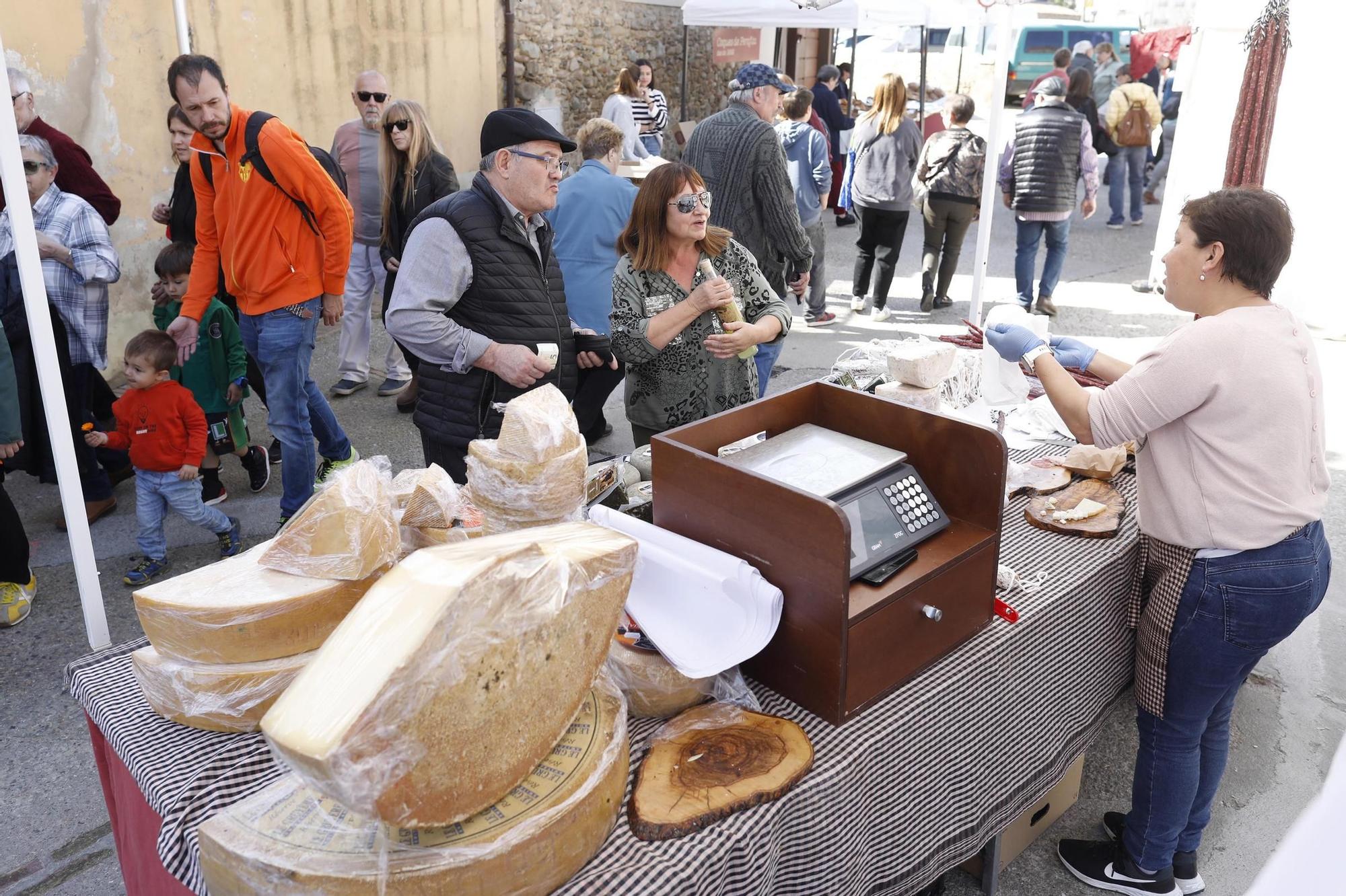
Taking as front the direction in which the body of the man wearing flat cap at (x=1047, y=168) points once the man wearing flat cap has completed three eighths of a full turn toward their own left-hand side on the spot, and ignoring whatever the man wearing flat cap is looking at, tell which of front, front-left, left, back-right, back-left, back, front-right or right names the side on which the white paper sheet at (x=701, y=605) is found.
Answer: front-left

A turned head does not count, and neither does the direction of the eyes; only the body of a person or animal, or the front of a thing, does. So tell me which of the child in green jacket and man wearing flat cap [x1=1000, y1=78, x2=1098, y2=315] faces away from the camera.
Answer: the man wearing flat cap

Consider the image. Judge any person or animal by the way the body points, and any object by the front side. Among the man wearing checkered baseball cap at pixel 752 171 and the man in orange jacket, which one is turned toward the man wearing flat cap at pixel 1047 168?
the man wearing checkered baseball cap at pixel 752 171

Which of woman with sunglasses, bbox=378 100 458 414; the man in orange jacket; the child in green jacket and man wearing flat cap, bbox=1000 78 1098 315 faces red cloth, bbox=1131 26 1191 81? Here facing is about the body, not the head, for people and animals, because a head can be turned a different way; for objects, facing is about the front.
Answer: the man wearing flat cap

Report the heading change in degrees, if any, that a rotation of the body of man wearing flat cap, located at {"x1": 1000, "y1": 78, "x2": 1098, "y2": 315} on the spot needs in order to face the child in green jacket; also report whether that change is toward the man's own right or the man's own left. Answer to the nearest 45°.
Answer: approximately 135° to the man's own left

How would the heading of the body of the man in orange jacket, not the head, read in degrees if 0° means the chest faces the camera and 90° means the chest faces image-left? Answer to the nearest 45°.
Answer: approximately 45°

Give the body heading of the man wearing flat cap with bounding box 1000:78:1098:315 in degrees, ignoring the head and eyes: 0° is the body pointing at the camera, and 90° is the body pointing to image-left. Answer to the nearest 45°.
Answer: approximately 180°

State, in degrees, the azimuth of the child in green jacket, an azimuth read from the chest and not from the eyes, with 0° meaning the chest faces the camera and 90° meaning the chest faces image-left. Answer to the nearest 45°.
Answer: approximately 45°

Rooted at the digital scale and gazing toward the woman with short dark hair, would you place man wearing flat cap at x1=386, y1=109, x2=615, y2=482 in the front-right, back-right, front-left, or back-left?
back-left

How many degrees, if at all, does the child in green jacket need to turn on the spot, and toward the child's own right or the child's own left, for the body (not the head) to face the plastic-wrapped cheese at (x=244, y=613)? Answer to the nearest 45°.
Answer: approximately 45° to the child's own left

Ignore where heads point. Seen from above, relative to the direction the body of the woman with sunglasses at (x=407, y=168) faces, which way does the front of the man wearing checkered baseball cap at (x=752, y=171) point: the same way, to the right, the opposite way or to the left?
the opposite way

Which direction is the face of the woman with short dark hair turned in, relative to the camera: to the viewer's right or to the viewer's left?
to the viewer's left

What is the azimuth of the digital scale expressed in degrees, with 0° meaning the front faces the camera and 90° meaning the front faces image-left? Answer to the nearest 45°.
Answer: approximately 315°
